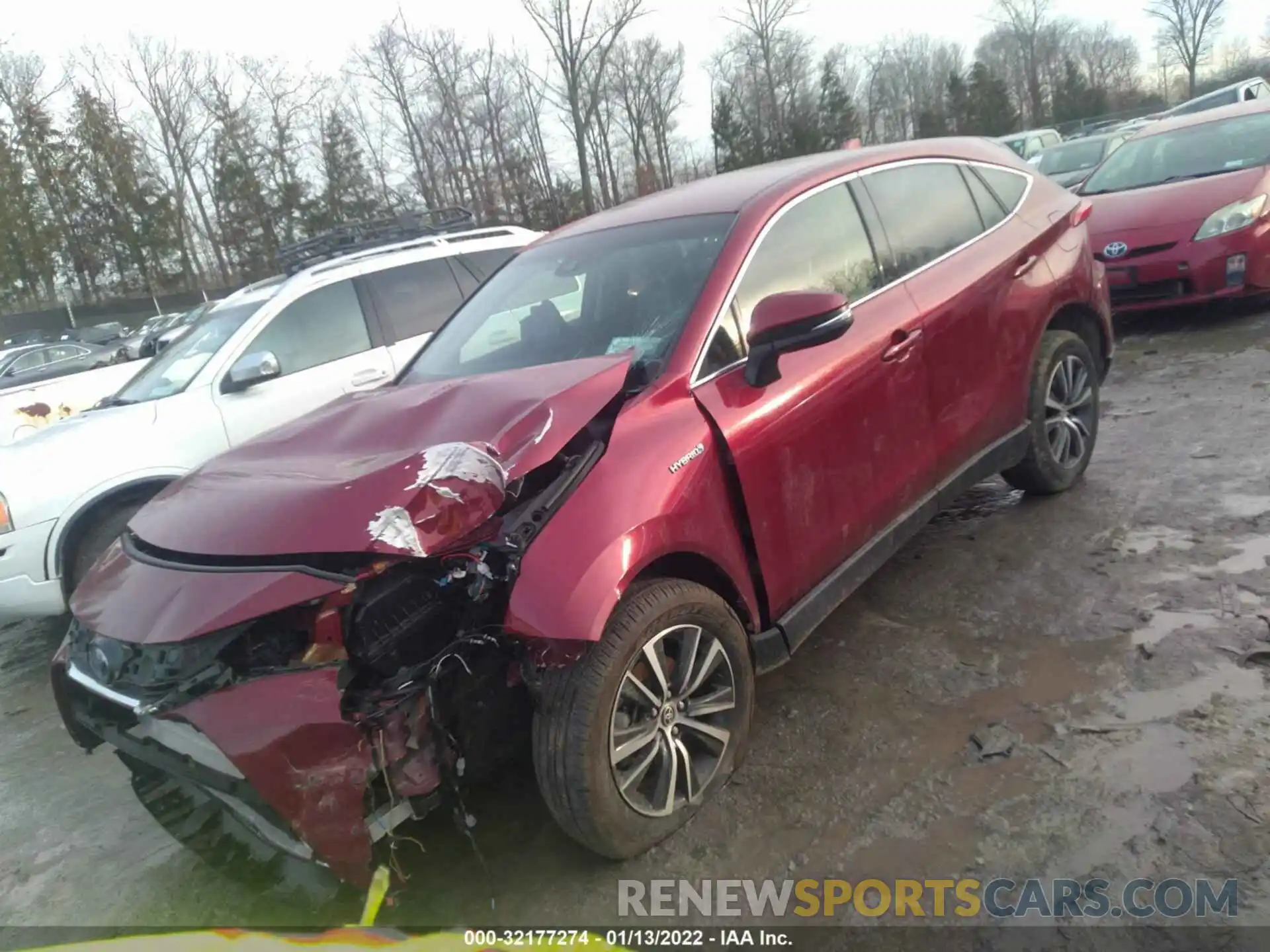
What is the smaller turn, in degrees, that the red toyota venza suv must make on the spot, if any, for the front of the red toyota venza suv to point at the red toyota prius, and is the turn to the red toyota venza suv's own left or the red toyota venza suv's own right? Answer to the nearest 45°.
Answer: approximately 180°

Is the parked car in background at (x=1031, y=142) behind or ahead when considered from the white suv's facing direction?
behind

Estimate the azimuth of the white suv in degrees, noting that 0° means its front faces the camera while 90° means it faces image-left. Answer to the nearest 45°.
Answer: approximately 45°

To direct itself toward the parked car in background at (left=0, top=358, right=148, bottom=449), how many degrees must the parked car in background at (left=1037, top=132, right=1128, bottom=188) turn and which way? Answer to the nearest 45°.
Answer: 0° — it already faces it

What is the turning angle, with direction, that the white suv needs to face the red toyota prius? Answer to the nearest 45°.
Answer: approximately 135° to its left

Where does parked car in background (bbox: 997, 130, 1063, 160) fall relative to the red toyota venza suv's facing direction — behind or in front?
behind
